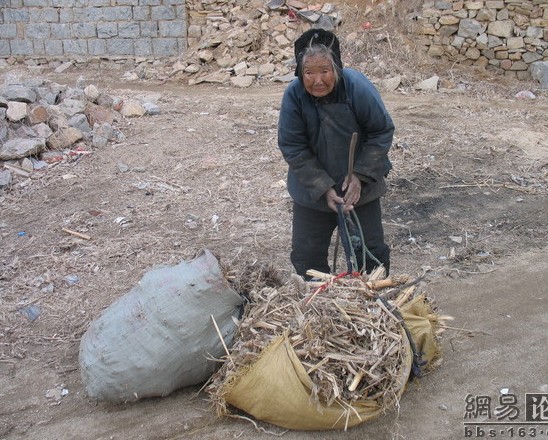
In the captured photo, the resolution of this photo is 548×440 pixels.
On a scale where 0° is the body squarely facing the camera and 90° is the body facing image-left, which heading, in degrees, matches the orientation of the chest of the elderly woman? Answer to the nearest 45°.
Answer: approximately 0°

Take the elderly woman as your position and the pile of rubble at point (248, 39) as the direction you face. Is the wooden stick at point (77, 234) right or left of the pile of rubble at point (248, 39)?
left

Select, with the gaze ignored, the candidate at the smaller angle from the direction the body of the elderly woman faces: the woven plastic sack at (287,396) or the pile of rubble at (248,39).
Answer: the woven plastic sack

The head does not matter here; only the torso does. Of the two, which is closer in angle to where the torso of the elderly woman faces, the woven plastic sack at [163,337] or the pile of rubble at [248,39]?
the woven plastic sack

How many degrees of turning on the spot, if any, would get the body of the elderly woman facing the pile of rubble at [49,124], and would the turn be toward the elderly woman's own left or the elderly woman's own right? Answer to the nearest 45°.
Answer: approximately 135° to the elderly woman's own right

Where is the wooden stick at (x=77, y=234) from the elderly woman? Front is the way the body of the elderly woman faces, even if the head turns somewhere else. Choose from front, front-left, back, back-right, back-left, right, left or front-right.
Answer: back-right

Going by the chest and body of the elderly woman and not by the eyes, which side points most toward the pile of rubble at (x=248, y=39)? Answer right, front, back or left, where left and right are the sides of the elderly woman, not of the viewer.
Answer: back

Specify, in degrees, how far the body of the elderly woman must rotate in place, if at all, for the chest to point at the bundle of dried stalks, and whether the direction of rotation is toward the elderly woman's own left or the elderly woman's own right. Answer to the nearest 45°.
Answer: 0° — they already face it
